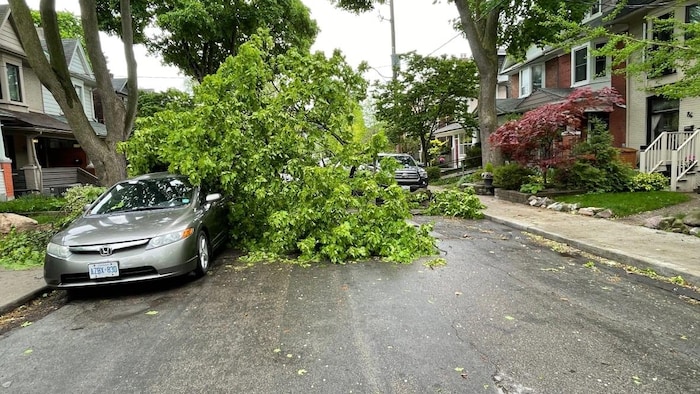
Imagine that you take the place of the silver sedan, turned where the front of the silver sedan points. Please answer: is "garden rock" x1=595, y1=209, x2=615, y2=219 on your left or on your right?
on your left

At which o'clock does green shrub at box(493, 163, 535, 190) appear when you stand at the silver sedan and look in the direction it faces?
The green shrub is roughly at 7 o'clock from the silver sedan.

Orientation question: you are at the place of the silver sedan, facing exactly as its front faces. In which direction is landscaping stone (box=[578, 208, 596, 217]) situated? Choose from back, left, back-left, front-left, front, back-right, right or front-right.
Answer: back-left

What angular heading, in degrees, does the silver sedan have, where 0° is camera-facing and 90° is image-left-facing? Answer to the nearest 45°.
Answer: approximately 45°

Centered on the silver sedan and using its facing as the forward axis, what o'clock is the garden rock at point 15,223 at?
The garden rock is roughly at 4 o'clock from the silver sedan.

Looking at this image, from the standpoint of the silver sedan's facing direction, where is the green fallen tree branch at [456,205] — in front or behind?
behind

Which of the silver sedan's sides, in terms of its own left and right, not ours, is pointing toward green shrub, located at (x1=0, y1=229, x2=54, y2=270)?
right

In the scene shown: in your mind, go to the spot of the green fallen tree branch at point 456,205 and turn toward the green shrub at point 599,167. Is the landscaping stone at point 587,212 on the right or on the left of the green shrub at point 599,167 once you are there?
right

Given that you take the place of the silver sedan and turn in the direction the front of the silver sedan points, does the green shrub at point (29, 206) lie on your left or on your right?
on your right

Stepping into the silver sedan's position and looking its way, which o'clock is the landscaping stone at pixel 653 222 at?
The landscaping stone is roughly at 8 o'clock from the silver sedan.

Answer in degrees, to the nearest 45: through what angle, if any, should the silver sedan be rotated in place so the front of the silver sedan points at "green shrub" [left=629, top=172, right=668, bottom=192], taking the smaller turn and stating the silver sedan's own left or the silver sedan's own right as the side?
approximately 135° to the silver sedan's own left

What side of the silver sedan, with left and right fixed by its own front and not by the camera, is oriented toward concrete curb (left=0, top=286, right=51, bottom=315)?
front

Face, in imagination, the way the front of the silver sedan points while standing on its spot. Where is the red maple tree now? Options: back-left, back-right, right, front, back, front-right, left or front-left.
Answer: back-left

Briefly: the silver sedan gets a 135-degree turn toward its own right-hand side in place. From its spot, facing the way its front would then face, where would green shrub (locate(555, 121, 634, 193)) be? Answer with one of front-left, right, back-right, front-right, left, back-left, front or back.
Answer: right
